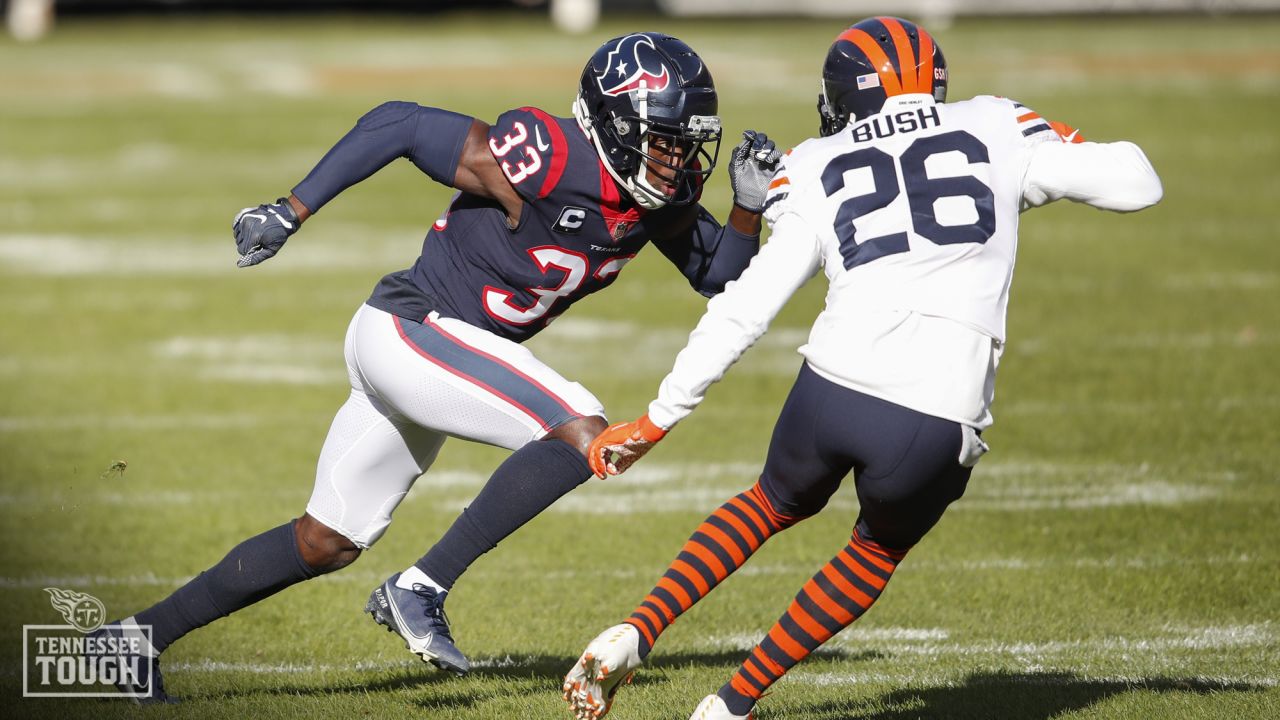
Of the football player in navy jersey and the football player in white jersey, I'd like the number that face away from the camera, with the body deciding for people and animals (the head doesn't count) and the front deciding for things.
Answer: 1

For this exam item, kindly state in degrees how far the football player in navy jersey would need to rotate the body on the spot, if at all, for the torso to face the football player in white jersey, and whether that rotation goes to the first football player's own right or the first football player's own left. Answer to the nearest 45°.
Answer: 0° — they already face them

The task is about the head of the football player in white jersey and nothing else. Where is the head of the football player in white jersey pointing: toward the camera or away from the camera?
away from the camera

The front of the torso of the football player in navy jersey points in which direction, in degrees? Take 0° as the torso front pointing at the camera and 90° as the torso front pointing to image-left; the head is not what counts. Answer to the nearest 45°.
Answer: approximately 315°

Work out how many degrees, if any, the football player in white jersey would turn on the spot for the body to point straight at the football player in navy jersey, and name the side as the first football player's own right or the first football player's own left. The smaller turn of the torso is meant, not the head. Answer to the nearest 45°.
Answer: approximately 90° to the first football player's own left

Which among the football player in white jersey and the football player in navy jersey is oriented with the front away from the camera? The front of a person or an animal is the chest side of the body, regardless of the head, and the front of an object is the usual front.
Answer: the football player in white jersey

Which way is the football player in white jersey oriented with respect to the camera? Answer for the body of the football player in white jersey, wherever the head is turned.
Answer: away from the camera

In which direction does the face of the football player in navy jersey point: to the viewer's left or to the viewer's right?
to the viewer's right
